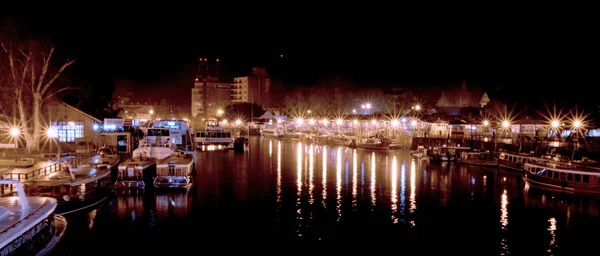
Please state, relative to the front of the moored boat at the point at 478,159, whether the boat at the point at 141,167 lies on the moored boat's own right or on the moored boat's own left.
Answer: on the moored boat's own left

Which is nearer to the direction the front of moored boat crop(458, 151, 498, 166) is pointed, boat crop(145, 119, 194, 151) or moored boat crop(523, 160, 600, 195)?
the boat

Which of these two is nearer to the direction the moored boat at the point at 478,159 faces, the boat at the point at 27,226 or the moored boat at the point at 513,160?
the boat

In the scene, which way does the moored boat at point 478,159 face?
to the viewer's left

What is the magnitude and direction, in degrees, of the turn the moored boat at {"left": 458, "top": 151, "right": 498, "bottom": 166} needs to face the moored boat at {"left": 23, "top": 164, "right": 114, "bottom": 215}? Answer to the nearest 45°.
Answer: approximately 45° to its left

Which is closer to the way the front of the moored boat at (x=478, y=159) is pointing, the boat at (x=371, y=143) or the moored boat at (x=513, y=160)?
the boat

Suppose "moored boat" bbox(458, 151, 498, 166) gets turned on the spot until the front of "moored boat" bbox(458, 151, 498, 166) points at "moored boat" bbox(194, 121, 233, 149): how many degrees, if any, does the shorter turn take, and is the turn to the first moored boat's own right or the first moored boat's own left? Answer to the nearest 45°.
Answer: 0° — it already faces it

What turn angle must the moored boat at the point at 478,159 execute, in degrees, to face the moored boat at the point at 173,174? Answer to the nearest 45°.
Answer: approximately 45° to its left

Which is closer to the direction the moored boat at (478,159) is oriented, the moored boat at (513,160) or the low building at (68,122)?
the low building
